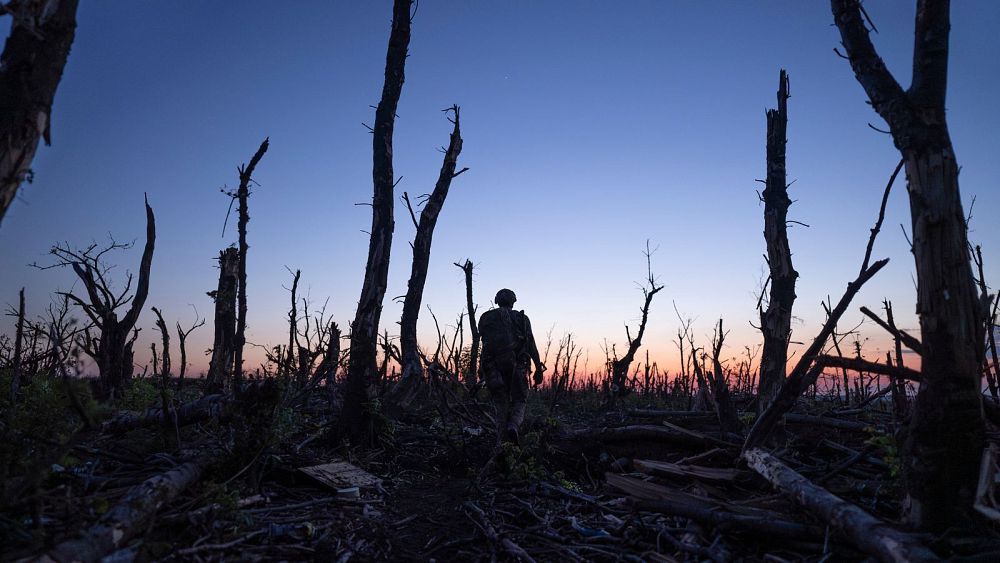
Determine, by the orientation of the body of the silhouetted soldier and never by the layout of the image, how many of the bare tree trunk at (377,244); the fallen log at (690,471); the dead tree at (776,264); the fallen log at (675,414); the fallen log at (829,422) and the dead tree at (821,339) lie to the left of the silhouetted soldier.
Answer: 1

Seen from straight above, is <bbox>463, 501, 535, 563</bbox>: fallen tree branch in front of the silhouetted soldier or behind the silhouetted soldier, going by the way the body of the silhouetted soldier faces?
behind

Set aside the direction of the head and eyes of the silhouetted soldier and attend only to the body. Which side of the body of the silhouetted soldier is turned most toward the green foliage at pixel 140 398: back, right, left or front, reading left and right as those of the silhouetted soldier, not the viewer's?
left

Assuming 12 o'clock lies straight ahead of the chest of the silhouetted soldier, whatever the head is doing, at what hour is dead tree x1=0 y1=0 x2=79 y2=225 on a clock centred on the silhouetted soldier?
The dead tree is roughly at 7 o'clock from the silhouetted soldier.

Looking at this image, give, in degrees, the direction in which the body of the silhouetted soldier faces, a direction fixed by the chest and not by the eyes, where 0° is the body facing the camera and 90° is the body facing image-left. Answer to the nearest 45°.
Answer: approximately 180°

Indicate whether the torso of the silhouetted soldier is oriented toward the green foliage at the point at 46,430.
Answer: no

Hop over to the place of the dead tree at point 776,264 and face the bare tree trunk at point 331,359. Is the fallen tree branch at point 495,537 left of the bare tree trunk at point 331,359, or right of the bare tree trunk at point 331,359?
left

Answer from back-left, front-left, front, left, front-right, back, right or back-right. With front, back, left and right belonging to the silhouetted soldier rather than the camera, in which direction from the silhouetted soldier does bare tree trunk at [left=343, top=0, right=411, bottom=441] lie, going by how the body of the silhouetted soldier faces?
left

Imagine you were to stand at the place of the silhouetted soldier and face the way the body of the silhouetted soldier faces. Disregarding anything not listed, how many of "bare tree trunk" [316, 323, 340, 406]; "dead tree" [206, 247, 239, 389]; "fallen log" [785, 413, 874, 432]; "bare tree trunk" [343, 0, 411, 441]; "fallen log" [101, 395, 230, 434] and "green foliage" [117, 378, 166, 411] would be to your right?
1

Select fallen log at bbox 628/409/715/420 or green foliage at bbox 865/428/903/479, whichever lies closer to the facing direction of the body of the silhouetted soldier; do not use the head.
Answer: the fallen log

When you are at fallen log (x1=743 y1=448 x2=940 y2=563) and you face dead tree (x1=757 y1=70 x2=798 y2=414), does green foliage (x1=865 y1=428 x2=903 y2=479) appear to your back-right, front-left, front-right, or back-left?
front-right

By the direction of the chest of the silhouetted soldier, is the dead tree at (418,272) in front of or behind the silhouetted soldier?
in front

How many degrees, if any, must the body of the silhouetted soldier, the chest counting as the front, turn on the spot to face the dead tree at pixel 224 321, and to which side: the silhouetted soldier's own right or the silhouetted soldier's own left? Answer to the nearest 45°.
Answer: approximately 45° to the silhouetted soldier's own left

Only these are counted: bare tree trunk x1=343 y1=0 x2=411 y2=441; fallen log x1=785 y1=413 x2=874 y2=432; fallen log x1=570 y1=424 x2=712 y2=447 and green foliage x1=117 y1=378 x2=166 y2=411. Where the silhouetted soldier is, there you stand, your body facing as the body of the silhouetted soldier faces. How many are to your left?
2

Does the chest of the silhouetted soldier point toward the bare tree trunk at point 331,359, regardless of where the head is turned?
no

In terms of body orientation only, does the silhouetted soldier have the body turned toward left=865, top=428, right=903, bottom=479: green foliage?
no
